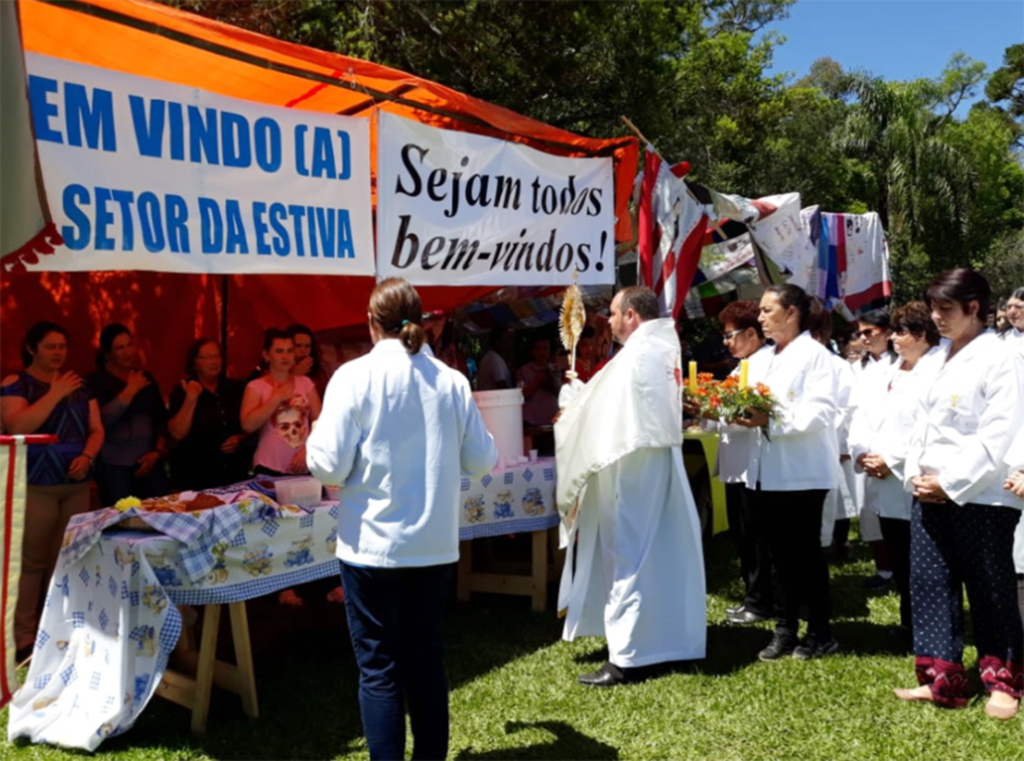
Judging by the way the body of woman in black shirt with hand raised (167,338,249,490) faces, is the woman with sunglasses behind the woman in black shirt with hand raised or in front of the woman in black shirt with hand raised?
in front

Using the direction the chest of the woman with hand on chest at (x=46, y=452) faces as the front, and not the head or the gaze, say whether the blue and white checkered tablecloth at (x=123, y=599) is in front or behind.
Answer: in front

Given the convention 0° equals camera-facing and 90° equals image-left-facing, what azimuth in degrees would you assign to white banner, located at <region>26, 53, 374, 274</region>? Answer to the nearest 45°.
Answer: approximately 315°

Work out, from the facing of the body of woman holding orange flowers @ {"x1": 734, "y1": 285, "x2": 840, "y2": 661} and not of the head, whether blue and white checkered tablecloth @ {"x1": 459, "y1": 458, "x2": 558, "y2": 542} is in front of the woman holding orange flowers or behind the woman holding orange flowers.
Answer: in front

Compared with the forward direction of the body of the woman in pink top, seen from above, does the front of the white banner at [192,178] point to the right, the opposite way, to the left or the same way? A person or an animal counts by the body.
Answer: the same way

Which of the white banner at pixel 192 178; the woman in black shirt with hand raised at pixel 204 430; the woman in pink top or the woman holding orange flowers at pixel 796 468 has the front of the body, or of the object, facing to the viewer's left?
the woman holding orange flowers at pixel 796 468

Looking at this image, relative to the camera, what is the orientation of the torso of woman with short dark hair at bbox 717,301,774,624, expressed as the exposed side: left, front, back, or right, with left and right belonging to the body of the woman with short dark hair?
left

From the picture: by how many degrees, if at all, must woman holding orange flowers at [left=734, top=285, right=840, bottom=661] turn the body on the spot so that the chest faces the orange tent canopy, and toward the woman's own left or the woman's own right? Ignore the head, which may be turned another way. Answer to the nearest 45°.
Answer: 0° — they already face it

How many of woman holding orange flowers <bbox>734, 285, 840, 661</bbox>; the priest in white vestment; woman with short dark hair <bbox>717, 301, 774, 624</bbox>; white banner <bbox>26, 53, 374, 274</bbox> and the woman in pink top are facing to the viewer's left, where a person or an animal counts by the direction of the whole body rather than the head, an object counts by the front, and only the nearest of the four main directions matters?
3
